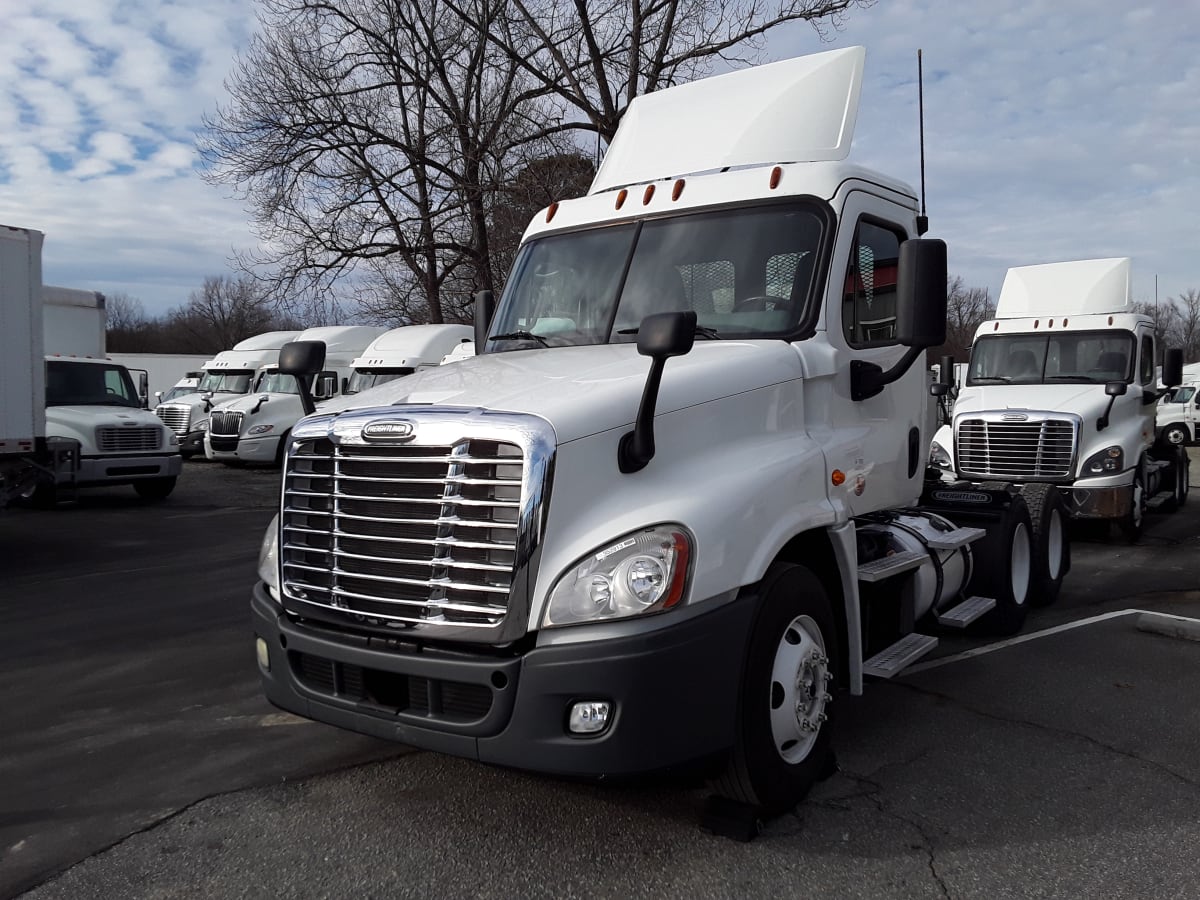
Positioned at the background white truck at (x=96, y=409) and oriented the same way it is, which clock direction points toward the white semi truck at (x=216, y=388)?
The white semi truck is roughly at 8 o'clock from the background white truck.

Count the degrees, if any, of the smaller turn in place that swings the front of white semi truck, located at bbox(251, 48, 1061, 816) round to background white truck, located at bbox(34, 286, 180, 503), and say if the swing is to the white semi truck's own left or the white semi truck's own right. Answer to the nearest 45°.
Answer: approximately 90° to the white semi truck's own right

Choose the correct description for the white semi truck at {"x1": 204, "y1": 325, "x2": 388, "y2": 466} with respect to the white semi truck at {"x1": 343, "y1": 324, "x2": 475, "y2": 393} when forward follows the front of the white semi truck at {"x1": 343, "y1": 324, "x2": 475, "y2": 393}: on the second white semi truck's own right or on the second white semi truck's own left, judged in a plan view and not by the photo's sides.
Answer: on the second white semi truck's own right

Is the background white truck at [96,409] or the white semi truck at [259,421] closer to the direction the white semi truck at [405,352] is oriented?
the background white truck

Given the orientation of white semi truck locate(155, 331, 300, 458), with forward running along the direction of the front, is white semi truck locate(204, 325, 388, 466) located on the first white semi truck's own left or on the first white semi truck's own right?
on the first white semi truck's own left

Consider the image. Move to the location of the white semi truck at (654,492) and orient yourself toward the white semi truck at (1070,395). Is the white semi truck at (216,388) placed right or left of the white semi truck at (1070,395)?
left
